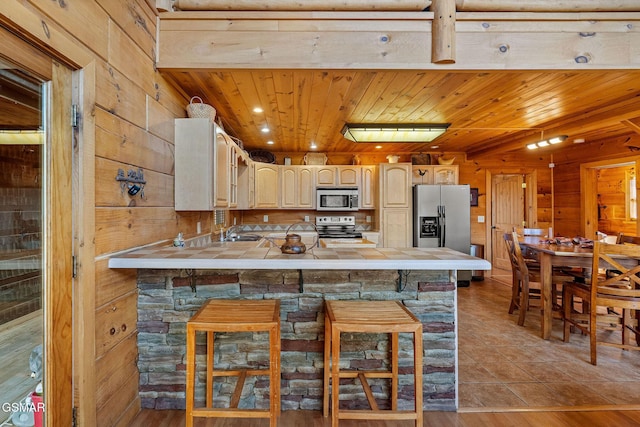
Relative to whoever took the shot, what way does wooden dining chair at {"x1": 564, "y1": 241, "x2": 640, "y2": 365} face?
facing away from the viewer and to the left of the viewer

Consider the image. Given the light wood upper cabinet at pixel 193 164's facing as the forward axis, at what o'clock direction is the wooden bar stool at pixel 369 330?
The wooden bar stool is roughly at 2 o'clock from the light wood upper cabinet.

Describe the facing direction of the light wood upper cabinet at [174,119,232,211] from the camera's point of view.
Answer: facing to the right of the viewer

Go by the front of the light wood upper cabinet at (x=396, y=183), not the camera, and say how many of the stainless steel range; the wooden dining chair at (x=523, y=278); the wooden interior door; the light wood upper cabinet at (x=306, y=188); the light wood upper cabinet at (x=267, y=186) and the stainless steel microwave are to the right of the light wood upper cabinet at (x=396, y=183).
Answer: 4

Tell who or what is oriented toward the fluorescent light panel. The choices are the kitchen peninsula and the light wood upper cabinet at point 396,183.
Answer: the light wood upper cabinet

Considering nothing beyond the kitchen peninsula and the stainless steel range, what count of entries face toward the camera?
2

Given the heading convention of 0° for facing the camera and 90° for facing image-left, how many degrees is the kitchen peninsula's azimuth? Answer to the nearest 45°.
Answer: approximately 0°

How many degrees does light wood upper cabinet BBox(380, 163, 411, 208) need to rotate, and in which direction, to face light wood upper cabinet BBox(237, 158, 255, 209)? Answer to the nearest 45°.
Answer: approximately 45° to its right
